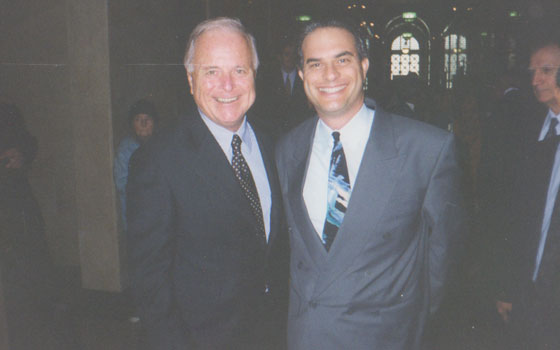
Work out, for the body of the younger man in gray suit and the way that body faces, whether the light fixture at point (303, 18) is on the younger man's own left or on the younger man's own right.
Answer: on the younger man's own right

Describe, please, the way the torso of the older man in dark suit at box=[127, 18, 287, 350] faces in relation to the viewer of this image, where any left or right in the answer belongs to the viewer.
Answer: facing the viewer and to the right of the viewer
